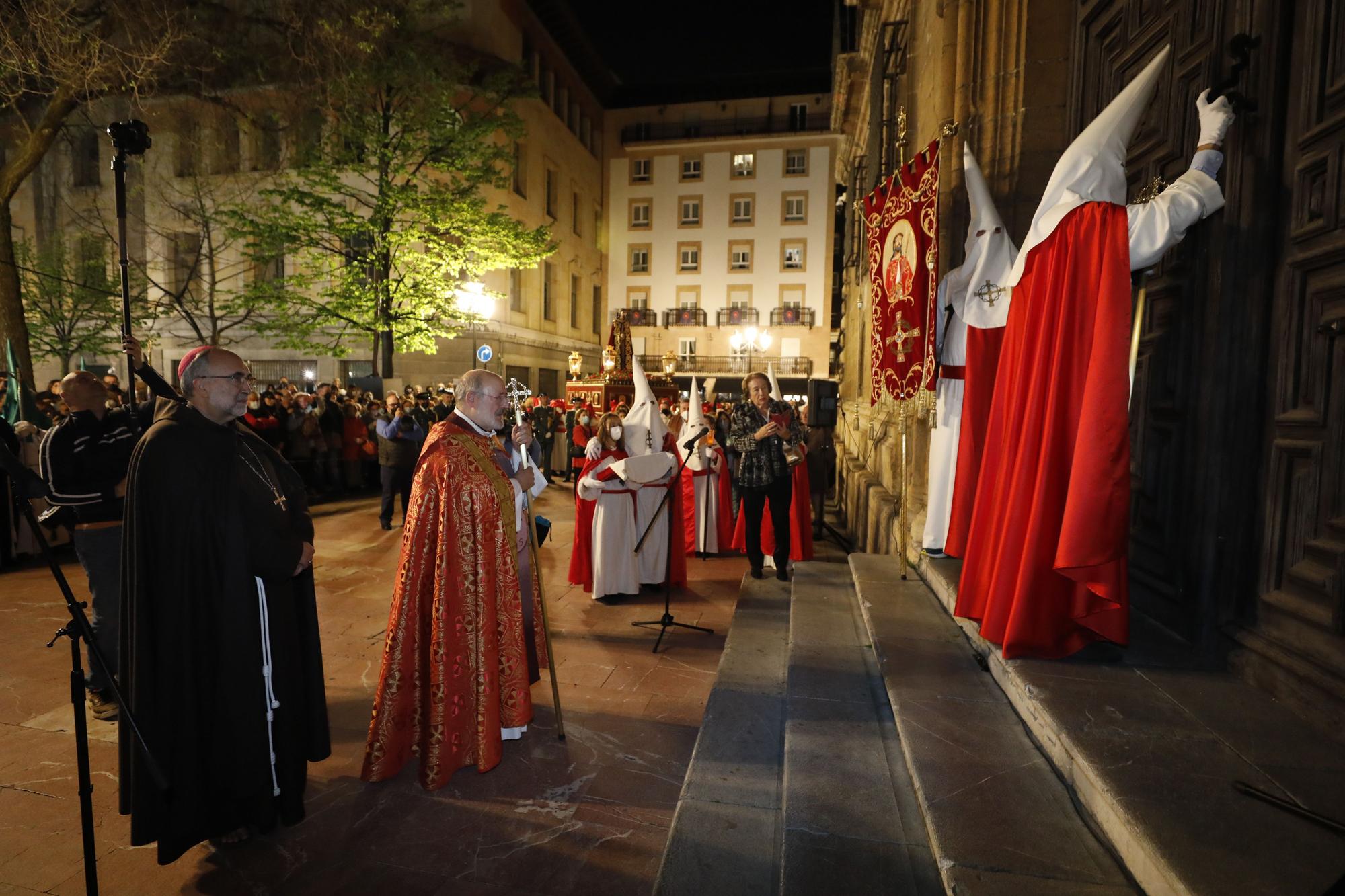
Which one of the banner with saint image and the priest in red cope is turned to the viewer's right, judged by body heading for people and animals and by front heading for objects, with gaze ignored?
the priest in red cope

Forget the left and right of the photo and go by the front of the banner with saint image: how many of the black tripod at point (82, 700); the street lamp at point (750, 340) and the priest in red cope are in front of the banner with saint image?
2

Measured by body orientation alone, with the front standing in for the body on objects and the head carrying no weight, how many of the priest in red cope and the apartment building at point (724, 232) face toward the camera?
1

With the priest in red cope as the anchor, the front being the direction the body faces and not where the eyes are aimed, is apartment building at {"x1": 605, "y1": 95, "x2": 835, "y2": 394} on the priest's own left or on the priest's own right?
on the priest's own left

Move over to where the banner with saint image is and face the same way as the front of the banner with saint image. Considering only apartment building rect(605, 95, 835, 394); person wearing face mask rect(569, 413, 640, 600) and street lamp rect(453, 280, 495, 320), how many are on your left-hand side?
0

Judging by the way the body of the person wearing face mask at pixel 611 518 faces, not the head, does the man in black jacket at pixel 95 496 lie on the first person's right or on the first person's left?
on the first person's right

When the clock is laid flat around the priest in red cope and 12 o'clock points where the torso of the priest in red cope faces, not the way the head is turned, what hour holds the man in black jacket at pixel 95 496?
The man in black jacket is roughly at 7 o'clock from the priest in red cope.

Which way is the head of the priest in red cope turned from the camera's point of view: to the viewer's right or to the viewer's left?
to the viewer's right

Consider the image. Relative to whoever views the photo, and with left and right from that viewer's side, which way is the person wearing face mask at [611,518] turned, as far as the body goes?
facing the viewer and to the right of the viewer

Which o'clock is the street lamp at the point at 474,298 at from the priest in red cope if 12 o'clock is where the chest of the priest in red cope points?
The street lamp is roughly at 9 o'clock from the priest in red cope.

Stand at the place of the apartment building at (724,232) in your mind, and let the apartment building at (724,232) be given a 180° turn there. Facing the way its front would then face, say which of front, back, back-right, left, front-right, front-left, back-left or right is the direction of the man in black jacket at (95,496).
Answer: back

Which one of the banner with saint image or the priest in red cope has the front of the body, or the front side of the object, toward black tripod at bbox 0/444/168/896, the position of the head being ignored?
the banner with saint image

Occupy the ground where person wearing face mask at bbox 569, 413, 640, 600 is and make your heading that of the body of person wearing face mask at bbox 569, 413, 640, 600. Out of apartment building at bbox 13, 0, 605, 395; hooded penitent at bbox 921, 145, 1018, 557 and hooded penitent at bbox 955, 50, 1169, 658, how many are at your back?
1

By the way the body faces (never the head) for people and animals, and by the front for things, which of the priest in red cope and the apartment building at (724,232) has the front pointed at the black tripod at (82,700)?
the apartment building

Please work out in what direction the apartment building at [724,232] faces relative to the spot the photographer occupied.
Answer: facing the viewer

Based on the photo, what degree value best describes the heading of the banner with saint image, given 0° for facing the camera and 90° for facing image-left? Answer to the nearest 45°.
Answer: approximately 45°

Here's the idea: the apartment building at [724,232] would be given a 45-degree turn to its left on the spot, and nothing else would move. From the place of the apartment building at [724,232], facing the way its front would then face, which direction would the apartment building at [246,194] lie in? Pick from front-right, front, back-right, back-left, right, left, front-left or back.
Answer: right

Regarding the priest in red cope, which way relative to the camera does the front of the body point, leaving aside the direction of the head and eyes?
to the viewer's right
